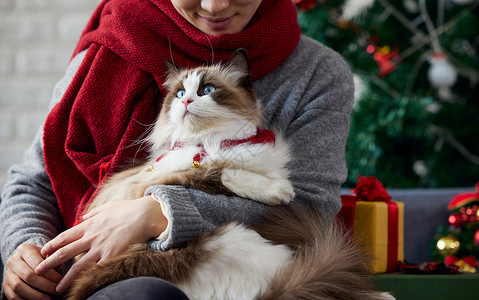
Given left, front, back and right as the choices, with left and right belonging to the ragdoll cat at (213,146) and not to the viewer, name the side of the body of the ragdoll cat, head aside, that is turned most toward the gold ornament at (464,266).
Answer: back

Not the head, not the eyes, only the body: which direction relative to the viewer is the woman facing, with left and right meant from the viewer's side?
facing the viewer

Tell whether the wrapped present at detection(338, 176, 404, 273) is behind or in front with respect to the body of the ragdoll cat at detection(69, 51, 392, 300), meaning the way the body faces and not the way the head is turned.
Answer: behind

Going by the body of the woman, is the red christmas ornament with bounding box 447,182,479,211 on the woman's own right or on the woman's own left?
on the woman's own left

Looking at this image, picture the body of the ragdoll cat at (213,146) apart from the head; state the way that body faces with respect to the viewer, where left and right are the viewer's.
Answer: facing the viewer and to the left of the viewer

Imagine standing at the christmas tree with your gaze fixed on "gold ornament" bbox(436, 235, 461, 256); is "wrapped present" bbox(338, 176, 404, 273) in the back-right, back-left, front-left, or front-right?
front-right

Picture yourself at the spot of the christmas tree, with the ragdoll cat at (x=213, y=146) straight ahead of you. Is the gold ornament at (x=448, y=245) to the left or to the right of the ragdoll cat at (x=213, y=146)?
left

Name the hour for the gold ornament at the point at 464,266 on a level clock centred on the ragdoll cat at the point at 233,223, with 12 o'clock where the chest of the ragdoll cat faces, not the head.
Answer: The gold ornament is roughly at 6 o'clock from the ragdoll cat.

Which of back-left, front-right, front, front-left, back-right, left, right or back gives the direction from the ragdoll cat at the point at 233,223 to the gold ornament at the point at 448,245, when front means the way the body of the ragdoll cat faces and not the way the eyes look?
back

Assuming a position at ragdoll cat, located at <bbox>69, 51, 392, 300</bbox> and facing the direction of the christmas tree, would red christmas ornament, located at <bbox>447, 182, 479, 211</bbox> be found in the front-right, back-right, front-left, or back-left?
front-right

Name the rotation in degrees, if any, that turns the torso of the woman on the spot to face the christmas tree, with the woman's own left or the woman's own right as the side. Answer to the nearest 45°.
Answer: approximately 135° to the woman's own left

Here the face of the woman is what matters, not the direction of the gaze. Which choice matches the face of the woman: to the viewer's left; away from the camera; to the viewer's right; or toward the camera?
toward the camera
